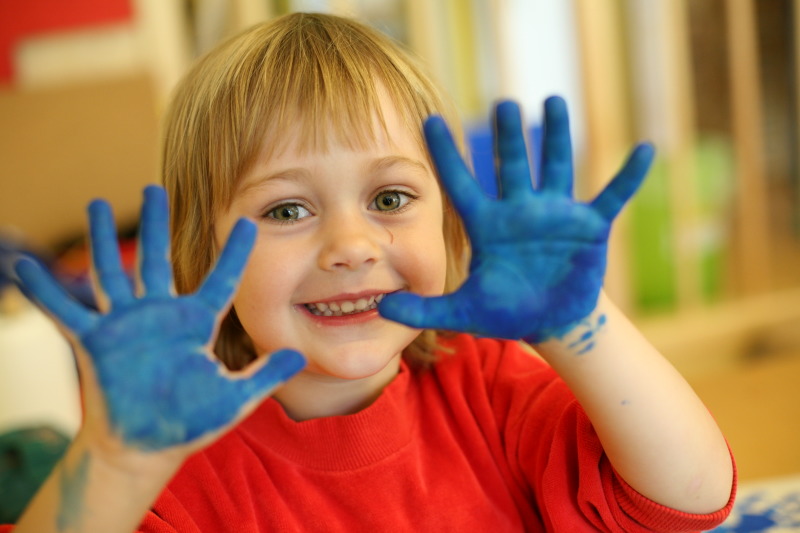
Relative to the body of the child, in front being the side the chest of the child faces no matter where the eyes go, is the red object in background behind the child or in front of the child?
behind

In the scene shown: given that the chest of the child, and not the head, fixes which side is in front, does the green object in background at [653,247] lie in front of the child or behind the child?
behind

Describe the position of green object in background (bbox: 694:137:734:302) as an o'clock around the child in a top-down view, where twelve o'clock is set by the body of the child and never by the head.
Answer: The green object in background is roughly at 7 o'clock from the child.

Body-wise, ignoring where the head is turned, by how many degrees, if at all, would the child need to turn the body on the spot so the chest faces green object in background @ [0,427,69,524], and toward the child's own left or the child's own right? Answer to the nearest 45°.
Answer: approximately 135° to the child's own right

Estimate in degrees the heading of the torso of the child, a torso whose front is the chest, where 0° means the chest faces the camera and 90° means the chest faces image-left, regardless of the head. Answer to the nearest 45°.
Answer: approximately 0°
